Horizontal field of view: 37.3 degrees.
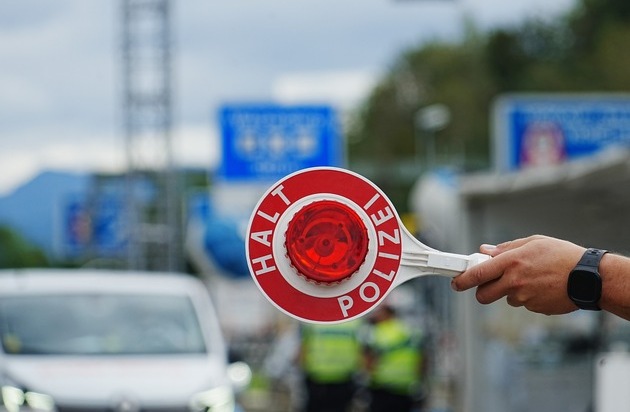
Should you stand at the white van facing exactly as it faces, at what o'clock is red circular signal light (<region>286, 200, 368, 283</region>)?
The red circular signal light is roughly at 12 o'clock from the white van.

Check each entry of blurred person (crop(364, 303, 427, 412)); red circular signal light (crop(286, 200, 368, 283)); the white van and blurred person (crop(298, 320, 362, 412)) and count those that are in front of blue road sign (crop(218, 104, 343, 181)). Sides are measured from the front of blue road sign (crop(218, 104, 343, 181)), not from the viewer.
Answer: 4

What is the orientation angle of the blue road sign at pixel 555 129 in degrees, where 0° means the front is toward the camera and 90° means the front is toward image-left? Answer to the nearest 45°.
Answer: approximately 0°

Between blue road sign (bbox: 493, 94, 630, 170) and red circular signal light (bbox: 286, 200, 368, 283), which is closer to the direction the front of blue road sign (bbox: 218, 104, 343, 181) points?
the red circular signal light

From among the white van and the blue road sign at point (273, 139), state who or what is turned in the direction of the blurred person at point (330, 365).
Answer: the blue road sign

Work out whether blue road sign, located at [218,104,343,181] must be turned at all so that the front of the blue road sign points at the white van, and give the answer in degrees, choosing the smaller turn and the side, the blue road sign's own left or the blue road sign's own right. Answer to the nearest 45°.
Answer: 0° — it already faces it

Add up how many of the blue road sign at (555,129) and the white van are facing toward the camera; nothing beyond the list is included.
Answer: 2

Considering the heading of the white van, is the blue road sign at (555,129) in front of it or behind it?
behind

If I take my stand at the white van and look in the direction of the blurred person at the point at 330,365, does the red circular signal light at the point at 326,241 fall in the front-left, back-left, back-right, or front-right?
back-right

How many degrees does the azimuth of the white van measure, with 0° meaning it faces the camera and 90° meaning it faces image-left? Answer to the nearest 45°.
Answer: approximately 0°
